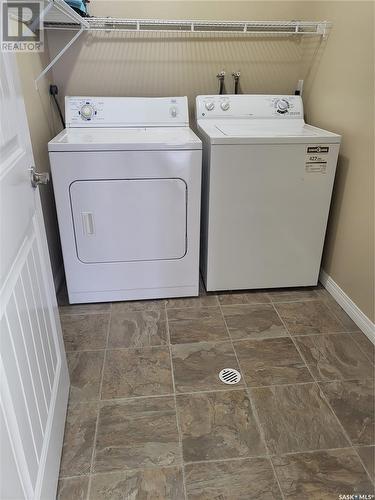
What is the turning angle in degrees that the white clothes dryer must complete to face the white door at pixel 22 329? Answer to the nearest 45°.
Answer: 0° — it already faces it

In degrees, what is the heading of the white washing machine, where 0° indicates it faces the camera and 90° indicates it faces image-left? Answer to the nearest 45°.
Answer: approximately 0°

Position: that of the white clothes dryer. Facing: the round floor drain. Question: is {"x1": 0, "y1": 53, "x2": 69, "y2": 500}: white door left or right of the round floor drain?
right

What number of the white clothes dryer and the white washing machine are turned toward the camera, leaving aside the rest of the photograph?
2

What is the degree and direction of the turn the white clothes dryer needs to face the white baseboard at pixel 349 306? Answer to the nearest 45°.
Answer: approximately 90° to its left

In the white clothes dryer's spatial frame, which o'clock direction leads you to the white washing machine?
The white washing machine is roughly at 9 o'clock from the white clothes dryer.
